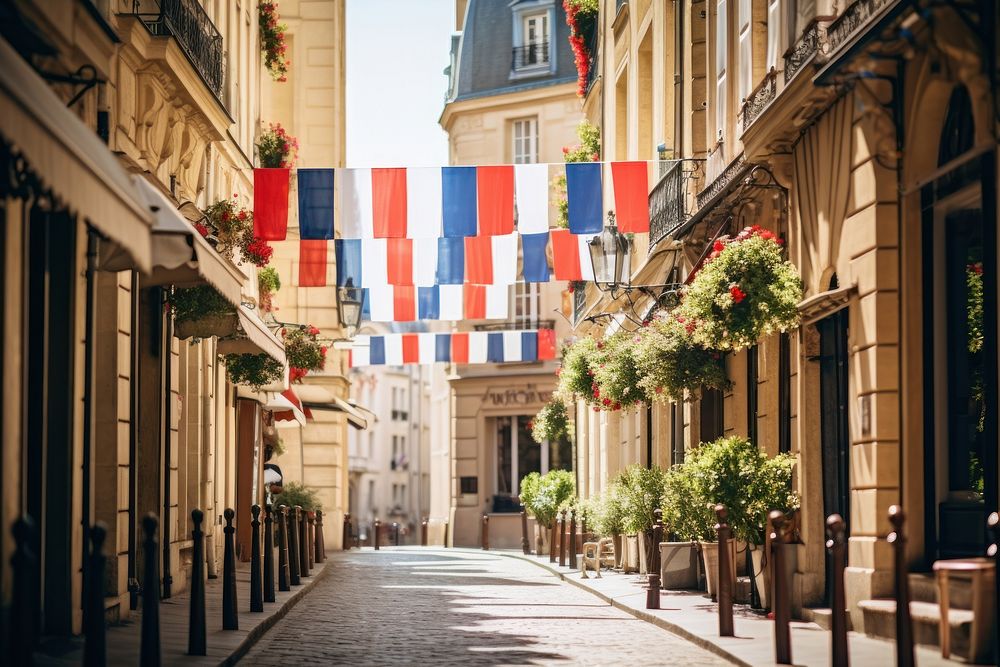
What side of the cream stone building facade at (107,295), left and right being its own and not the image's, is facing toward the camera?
right

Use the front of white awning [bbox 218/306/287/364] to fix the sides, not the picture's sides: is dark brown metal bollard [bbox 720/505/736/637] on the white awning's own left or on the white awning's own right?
on the white awning's own right

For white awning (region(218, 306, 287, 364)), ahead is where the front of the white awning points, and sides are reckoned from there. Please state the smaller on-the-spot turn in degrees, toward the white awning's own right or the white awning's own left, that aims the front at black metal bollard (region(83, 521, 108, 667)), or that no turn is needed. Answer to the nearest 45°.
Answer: approximately 90° to the white awning's own right

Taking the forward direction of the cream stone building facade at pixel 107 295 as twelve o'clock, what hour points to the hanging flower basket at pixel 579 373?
The hanging flower basket is roughly at 10 o'clock from the cream stone building facade.

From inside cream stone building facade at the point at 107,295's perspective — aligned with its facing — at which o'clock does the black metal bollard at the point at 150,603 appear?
The black metal bollard is roughly at 3 o'clock from the cream stone building facade.

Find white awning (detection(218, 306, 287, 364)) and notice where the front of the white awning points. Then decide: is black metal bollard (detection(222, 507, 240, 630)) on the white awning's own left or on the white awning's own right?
on the white awning's own right

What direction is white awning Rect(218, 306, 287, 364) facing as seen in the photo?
to the viewer's right

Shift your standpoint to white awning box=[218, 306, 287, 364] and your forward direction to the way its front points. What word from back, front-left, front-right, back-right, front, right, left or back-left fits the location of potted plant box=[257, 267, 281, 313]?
left
